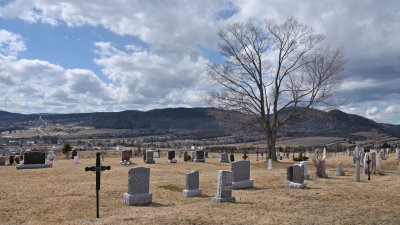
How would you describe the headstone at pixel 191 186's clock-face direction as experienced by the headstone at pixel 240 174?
the headstone at pixel 191 186 is roughly at 1 o'clock from the headstone at pixel 240 174.

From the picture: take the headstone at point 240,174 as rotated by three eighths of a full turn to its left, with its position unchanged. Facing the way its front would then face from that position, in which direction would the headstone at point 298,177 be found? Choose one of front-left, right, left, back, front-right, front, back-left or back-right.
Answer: front-right

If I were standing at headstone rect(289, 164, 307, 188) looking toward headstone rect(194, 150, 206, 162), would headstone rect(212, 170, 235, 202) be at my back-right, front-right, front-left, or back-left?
back-left

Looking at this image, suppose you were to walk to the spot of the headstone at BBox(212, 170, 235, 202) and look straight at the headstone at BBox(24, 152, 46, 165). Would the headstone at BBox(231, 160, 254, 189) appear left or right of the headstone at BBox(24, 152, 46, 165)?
right

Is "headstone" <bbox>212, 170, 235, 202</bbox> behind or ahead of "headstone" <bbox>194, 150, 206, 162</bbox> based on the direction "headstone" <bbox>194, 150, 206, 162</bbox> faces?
ahead

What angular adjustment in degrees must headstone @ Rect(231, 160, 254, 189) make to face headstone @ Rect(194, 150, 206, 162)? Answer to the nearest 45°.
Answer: approximately 180°

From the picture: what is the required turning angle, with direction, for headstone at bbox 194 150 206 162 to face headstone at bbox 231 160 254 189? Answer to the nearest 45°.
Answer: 0° — it already faces it

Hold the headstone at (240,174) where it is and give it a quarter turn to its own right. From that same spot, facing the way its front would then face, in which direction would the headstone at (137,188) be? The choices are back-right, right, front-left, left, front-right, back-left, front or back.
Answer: front-left

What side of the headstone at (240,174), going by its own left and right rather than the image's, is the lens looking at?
front

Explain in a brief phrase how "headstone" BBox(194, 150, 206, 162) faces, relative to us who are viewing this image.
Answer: facing the viewer

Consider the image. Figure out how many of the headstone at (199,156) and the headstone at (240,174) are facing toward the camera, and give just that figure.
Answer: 2

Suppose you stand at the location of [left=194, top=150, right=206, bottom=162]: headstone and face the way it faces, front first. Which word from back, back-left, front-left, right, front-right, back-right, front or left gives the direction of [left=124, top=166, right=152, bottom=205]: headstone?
front

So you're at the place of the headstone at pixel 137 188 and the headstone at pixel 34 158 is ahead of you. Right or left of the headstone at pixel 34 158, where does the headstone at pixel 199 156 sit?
right
